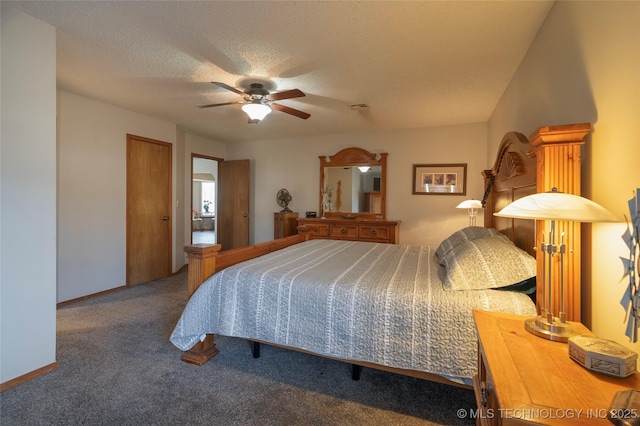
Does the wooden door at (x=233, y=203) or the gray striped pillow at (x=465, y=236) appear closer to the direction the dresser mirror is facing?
the gray striped pillow

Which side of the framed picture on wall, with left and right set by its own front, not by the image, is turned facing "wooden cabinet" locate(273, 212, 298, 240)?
right

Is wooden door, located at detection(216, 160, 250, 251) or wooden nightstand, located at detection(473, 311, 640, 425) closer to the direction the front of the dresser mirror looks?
the wooden nightstand

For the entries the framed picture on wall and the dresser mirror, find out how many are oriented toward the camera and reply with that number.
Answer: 2

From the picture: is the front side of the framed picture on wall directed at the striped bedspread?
yes

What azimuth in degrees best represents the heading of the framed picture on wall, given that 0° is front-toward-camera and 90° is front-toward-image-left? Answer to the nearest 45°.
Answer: approximately 0°

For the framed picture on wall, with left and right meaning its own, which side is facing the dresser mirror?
right

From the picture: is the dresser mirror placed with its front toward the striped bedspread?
yes

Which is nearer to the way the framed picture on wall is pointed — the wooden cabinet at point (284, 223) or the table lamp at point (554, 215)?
the table lamp

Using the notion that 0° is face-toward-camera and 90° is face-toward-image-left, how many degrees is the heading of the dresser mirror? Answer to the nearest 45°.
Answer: approximately 0°

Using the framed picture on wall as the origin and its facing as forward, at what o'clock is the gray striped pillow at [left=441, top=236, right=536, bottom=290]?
The gray striped pillow is roughly at 12 o'clock from the framed picture on wall.

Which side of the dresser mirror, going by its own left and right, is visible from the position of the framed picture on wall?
left
